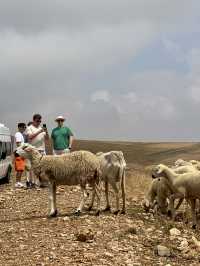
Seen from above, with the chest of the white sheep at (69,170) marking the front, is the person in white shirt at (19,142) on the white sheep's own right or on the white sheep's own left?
on the white sheep's own right

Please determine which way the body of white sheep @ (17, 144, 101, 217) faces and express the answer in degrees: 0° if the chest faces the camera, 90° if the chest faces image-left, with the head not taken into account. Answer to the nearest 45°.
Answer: approximately 90°

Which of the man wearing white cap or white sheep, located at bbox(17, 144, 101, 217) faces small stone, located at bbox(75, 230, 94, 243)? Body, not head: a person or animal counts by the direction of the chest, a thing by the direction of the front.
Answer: the man wearing white cap

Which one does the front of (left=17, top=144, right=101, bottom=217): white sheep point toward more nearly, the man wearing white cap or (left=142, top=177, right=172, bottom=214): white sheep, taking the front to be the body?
the man wearing white cap

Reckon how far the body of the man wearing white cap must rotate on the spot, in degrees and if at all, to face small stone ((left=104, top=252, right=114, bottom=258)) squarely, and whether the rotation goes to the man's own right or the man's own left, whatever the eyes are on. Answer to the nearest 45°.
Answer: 0° — they already face it

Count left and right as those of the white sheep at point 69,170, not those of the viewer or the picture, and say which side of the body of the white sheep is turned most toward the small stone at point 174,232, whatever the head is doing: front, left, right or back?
back

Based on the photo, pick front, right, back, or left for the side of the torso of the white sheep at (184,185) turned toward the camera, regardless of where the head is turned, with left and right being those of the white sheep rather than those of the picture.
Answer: left

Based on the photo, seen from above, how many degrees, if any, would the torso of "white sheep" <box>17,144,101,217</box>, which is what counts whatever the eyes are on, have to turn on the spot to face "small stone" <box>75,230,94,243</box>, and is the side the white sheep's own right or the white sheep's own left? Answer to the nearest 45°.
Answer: approximately 90° to the white sheep's own left

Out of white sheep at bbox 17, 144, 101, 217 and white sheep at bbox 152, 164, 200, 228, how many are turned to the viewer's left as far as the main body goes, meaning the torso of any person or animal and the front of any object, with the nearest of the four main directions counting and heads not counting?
2

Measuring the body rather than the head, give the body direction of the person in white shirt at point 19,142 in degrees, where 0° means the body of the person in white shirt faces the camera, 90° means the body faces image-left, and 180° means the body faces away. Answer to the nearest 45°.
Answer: approximately 315°

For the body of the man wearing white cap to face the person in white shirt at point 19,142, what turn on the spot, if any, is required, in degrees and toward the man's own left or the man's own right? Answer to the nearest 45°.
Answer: approximately 135° to the man's own right

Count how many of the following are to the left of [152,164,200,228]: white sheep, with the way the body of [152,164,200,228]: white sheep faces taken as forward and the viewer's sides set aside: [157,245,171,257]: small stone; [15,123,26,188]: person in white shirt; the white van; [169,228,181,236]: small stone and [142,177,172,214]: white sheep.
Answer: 2

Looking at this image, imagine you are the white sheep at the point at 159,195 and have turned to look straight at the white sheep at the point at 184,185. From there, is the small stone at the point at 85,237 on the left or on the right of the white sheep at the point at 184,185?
right
